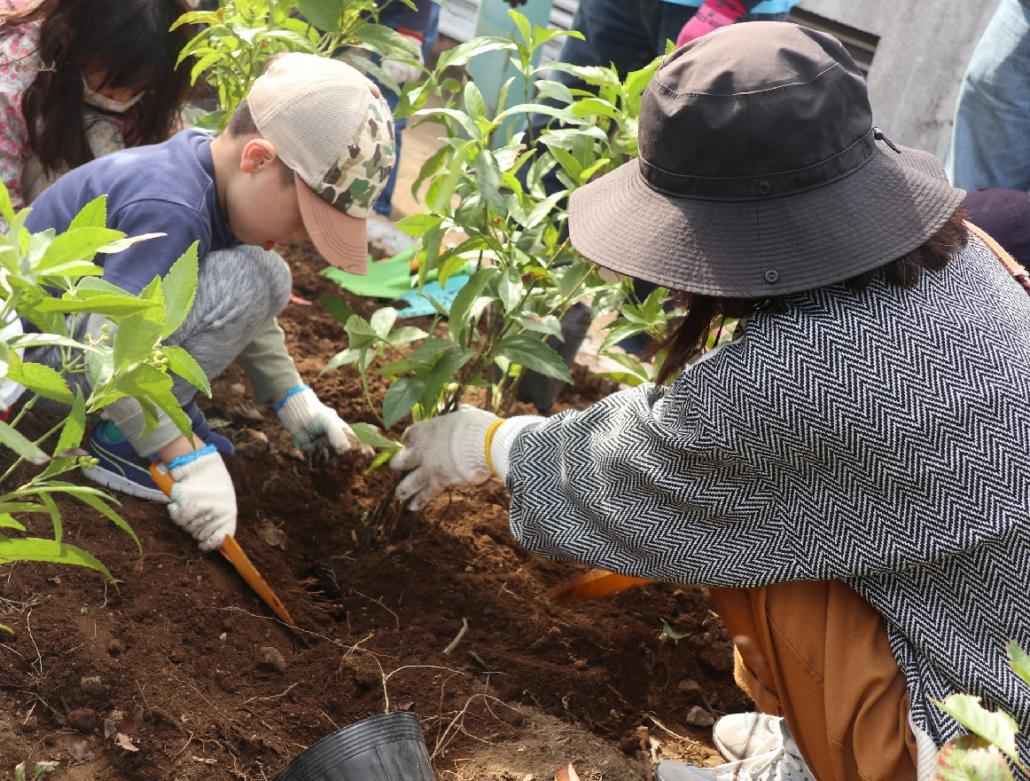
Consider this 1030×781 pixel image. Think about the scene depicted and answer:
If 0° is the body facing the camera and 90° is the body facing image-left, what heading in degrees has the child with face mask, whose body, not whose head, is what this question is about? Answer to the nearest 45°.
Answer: approximately 315°

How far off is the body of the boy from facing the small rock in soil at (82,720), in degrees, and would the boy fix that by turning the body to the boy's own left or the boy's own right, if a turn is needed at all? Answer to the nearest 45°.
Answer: approximately 90° to the boy's own right

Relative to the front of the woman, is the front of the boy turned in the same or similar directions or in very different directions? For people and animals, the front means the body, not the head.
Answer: very different directions

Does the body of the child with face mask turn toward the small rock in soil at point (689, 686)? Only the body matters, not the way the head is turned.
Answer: yes

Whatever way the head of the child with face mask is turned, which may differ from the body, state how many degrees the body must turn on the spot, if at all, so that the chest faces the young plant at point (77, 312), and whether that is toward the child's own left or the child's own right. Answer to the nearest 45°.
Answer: approximately 45° to the child's own right

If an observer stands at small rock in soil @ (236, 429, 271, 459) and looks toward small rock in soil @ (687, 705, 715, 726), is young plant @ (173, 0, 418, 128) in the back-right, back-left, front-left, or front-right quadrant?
back-left

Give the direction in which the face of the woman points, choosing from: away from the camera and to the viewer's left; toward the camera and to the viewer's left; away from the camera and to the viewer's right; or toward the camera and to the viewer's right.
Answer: away from the camera and to the viewer's left

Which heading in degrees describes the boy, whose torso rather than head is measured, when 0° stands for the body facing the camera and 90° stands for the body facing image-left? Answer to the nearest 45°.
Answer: approximately 270°

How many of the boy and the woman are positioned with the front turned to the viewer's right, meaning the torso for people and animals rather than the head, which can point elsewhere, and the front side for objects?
1

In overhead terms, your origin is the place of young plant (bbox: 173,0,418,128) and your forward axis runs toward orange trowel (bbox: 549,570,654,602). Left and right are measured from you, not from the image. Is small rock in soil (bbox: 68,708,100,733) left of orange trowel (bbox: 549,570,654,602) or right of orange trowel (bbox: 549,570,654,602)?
right

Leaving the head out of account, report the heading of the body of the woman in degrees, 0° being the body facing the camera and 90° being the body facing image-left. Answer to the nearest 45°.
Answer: approximately 90°

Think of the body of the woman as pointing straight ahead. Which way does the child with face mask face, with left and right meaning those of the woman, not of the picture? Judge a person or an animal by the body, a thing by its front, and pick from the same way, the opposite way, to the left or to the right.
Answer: the opposite way
